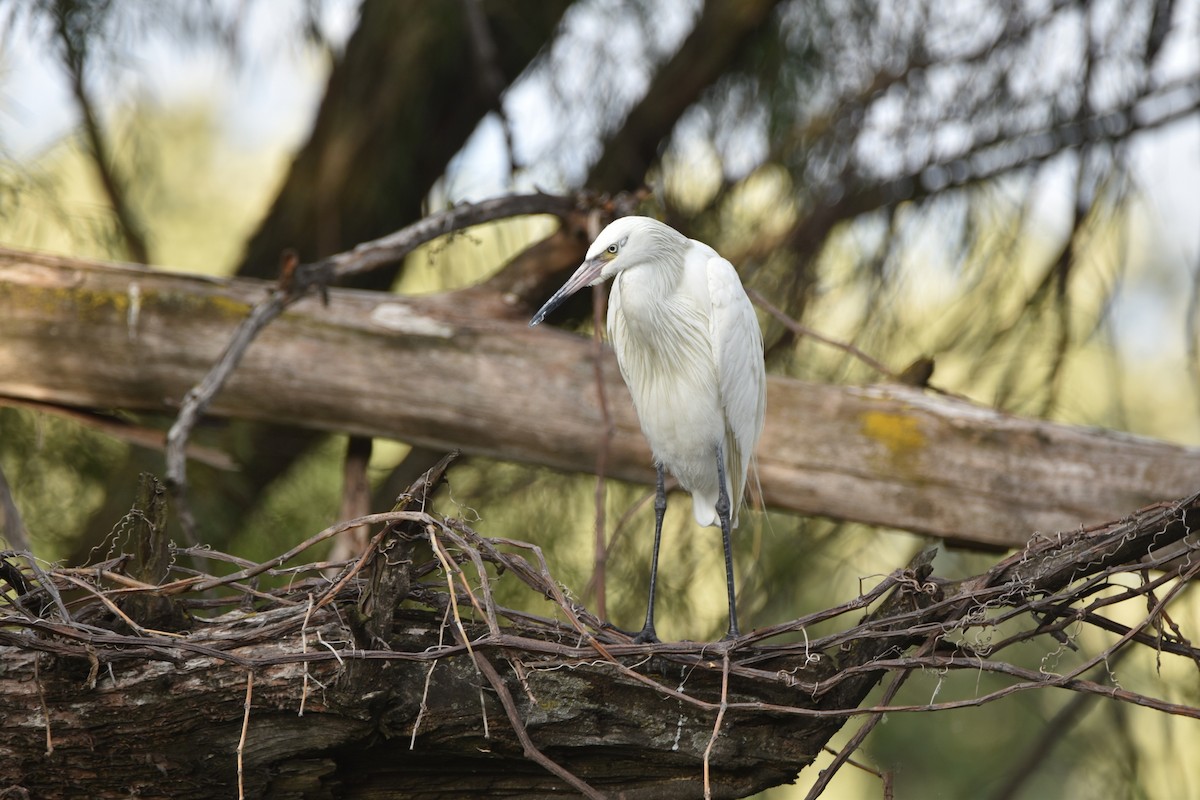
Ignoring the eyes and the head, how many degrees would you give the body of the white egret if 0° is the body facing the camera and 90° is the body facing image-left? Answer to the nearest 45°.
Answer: approximately 45°

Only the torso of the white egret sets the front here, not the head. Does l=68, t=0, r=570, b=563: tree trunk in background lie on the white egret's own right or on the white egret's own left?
on the white egret's own right
